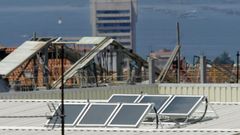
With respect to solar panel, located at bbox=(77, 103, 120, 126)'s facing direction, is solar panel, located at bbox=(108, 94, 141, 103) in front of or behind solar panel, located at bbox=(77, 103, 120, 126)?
behind

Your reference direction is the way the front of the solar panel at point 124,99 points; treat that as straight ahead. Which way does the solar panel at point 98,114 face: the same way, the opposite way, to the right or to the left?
the same way

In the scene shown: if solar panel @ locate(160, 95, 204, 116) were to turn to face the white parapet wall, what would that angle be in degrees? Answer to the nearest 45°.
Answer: approximately 135° to its right

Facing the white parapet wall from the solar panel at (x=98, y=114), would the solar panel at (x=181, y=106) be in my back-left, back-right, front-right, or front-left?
front-right

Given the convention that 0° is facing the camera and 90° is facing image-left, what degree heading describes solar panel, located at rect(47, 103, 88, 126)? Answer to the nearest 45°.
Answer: approximately 45°

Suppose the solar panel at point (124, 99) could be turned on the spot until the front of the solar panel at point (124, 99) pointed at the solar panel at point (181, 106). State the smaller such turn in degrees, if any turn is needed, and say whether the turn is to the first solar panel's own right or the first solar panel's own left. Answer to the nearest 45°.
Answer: approximately 90° to the first solar panel's own left

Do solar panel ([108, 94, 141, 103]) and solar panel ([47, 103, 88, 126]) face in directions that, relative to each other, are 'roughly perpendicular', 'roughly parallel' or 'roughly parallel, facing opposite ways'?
roughly parallel

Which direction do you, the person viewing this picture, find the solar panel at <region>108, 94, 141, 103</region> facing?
facing the viewer and to the left of the viewer

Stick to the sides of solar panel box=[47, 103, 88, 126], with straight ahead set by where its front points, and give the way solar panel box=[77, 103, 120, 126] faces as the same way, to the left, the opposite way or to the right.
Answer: the same way

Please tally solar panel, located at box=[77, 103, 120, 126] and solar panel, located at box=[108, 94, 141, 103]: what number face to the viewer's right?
0

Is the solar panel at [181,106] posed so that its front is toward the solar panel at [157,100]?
no

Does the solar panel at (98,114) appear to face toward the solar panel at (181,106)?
no

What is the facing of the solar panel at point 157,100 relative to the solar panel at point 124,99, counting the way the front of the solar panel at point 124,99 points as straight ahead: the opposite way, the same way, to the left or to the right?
the same way

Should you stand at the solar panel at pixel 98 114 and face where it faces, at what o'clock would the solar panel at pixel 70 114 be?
the solar panel at pixel 70 114 is roughly at 2 o'clock from the solar panel at pixel 98 114.
